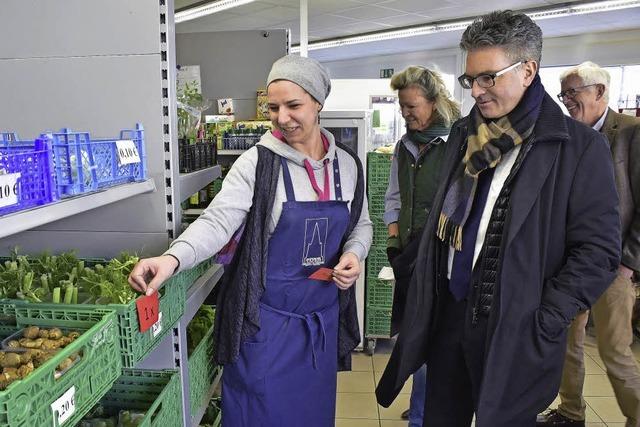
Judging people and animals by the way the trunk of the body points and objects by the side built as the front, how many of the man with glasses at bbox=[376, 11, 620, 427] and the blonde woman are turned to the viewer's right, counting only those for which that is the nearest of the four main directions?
0

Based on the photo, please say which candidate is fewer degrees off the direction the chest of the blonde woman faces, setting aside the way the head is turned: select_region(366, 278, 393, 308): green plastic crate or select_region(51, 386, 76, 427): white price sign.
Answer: the white price sign

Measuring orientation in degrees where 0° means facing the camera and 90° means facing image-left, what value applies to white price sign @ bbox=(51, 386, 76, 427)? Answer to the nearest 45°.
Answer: approximately 315°

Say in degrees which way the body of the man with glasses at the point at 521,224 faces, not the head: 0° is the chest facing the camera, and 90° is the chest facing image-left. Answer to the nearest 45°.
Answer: approximately 45°

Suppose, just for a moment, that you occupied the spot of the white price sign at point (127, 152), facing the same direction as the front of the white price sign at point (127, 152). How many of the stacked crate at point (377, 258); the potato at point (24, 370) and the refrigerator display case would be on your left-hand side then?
2

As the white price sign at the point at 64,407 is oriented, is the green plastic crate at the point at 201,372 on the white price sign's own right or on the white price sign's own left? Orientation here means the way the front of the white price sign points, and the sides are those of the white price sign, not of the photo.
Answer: on the white price sign's own left

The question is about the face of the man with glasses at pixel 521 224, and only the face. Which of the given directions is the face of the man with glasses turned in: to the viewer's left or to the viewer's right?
to the viewer's left
